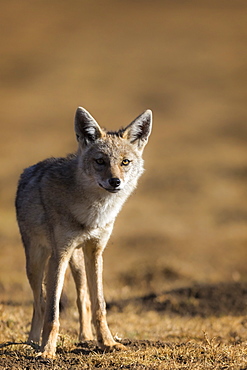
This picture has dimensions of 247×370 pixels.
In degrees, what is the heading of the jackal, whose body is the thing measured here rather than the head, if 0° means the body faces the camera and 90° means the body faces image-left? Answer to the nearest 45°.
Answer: approximately 315°
